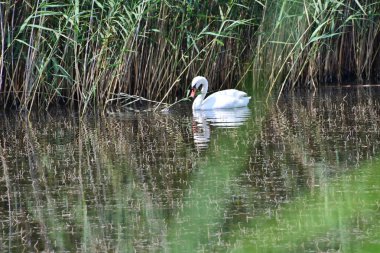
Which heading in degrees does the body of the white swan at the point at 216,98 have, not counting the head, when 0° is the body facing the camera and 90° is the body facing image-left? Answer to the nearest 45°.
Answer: approximately 90°
